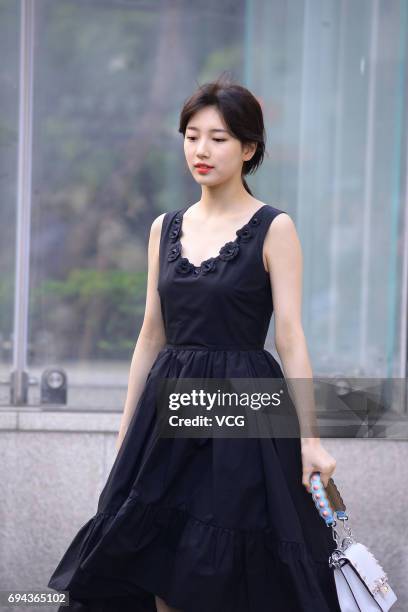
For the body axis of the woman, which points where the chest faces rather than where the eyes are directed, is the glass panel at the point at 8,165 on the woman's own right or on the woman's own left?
on the woman's own right

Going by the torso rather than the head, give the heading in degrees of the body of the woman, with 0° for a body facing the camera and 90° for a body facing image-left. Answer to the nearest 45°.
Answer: approximately 45°

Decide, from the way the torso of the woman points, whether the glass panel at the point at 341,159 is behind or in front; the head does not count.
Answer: behind

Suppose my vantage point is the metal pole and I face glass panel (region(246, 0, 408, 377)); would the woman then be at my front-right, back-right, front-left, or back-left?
front-right
